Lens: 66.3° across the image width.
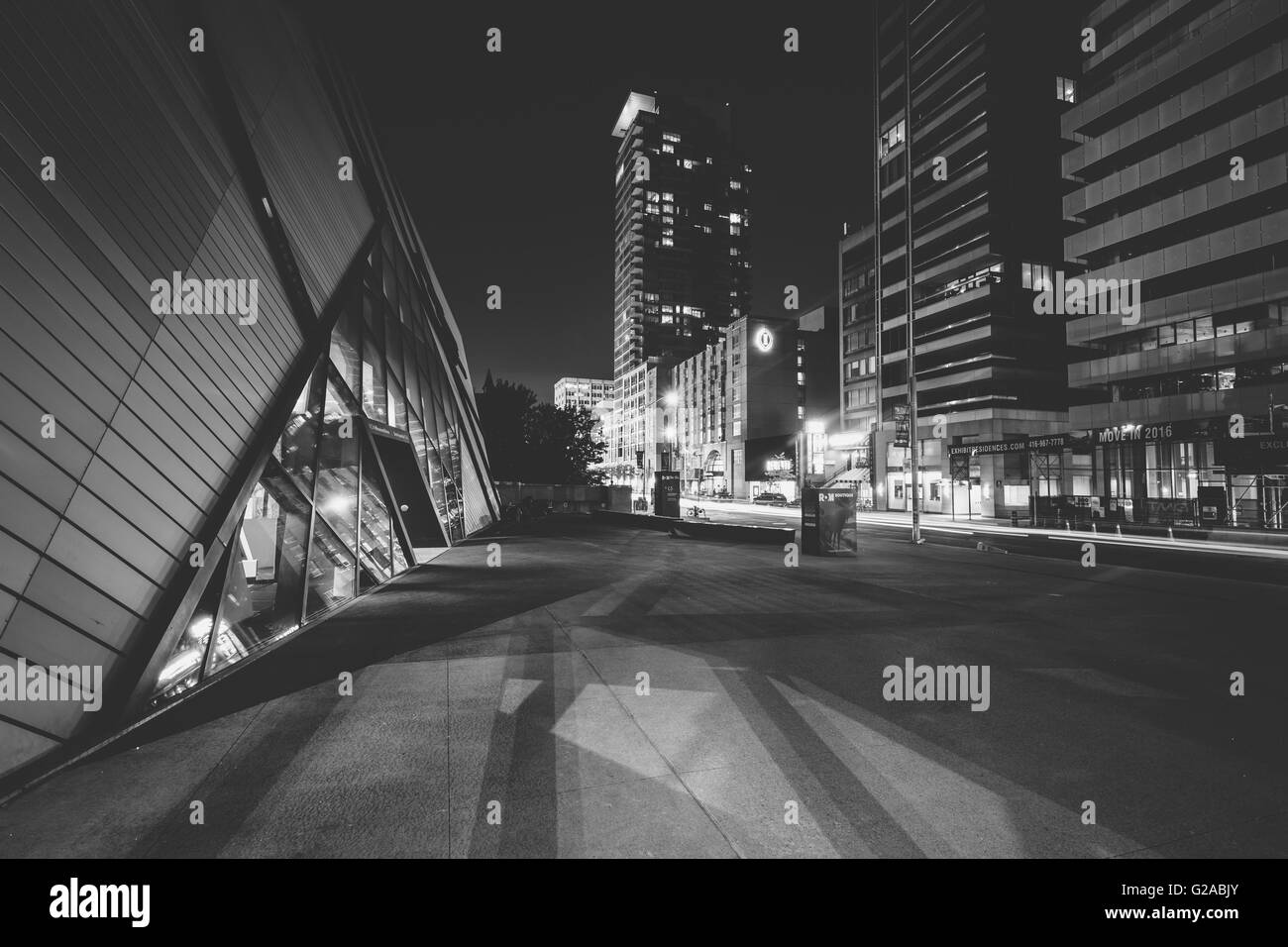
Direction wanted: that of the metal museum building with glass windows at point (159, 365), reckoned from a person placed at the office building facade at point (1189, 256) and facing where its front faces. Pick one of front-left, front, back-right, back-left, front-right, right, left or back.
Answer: front-left

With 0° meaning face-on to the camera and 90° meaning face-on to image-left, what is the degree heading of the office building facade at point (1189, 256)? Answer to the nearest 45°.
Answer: approximately 45°

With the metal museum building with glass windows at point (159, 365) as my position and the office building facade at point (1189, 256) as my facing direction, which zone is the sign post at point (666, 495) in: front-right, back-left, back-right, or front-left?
front-left

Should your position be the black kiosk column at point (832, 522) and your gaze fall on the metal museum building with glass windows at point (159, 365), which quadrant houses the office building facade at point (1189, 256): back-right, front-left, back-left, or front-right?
back-left

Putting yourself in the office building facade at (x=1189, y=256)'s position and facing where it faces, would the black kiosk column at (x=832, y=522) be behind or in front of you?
in front

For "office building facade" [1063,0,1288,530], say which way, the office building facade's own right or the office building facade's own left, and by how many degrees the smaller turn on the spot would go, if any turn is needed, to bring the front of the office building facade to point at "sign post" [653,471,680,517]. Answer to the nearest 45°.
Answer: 0° — it already faces it
